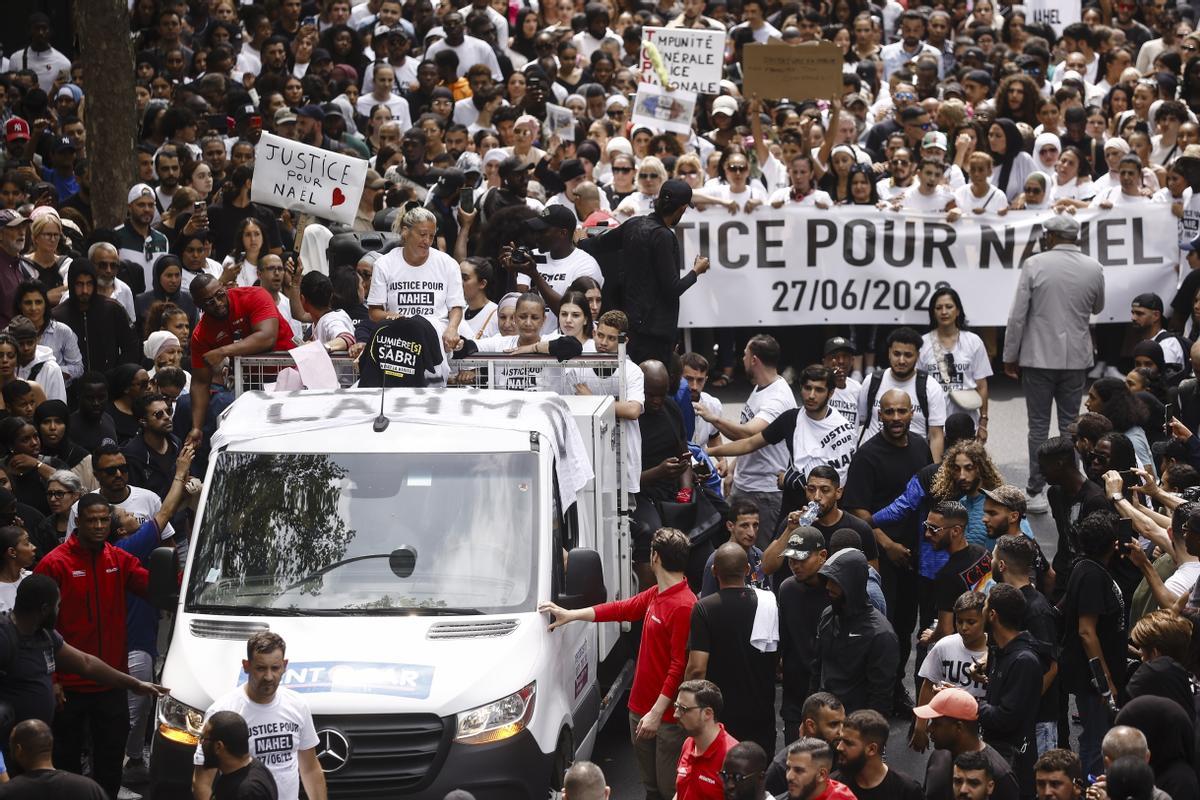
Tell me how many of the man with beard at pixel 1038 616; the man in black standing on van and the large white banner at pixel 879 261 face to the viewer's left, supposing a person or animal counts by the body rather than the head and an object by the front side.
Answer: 1

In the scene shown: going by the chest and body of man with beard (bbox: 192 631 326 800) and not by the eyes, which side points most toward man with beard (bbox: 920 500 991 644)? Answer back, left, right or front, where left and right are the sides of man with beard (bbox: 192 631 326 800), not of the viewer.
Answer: left

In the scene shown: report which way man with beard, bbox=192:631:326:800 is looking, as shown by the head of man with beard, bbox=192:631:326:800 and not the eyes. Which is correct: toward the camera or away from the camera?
toward the camera

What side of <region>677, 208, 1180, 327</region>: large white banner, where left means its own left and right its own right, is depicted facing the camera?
front

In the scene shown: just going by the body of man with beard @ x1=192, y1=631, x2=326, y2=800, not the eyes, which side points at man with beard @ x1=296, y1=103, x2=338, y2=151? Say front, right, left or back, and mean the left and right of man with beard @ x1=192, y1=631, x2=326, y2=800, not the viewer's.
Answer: back

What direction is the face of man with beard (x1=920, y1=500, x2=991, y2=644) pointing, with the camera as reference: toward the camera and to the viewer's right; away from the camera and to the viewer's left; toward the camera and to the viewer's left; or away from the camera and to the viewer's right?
toward the camera and to the viewer's left

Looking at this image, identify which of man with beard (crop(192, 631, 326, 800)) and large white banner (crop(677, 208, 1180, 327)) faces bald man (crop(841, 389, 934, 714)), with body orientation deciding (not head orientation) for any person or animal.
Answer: the large white banner

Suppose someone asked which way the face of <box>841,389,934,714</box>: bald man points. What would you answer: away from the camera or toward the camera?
toward the camera

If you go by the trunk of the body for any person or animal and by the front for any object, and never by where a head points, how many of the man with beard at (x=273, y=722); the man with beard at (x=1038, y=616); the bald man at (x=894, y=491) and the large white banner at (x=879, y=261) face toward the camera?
3

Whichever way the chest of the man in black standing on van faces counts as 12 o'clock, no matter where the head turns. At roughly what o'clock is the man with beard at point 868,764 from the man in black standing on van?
The man with beard is roughly at 4 o'clock from the man in black standing on van.

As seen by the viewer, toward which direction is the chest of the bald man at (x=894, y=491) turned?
toward the camera

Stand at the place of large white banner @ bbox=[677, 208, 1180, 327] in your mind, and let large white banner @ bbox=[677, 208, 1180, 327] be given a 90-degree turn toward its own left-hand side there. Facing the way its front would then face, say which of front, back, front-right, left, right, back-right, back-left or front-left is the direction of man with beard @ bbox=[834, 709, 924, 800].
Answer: right

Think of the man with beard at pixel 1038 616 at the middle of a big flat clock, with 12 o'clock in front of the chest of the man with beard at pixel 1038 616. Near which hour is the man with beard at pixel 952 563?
the man with beard at pixel 952 563 is roughly at 2 o'clock from the man with beard at pixel 1038 616.

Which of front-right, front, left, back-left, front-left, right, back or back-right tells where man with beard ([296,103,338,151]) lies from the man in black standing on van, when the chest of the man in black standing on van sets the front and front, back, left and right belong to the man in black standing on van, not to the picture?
left

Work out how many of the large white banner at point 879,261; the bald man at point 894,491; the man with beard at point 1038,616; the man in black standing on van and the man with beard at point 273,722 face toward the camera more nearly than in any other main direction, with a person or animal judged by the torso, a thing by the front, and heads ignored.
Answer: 3

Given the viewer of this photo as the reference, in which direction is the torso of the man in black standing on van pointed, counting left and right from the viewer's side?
facing away from the viewer and to the right of the viewer

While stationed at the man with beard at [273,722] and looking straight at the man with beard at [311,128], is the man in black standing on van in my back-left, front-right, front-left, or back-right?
front-right
